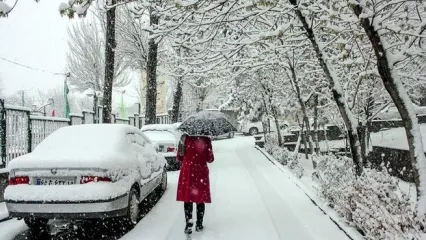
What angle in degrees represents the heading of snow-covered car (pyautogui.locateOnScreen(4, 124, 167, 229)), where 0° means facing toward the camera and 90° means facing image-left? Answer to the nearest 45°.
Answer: approximately 225°

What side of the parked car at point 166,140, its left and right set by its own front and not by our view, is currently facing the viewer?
back

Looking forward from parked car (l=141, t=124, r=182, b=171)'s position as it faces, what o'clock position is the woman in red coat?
The woman in red coat is roughly at 6 o'clock from the parked car.

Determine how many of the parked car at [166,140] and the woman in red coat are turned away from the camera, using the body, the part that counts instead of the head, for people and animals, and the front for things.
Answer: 2

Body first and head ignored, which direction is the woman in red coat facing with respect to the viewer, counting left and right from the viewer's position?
facing away from the viewer

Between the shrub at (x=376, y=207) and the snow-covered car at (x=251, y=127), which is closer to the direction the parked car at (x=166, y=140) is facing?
the snow-covered car

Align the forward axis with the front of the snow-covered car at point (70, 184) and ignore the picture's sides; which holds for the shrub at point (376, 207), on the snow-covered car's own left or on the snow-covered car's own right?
on the snow-covered car's own right

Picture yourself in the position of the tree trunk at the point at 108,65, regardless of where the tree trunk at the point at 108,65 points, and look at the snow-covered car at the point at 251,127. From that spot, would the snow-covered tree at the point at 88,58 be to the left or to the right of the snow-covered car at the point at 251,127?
left

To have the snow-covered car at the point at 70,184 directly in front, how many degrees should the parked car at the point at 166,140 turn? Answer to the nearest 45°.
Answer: approximately 180°
